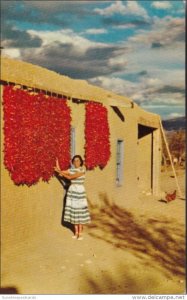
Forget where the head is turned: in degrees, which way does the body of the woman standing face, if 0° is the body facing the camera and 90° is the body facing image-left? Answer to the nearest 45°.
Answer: approximately 45°

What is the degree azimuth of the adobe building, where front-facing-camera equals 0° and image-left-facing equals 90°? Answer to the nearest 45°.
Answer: approximately 315°
